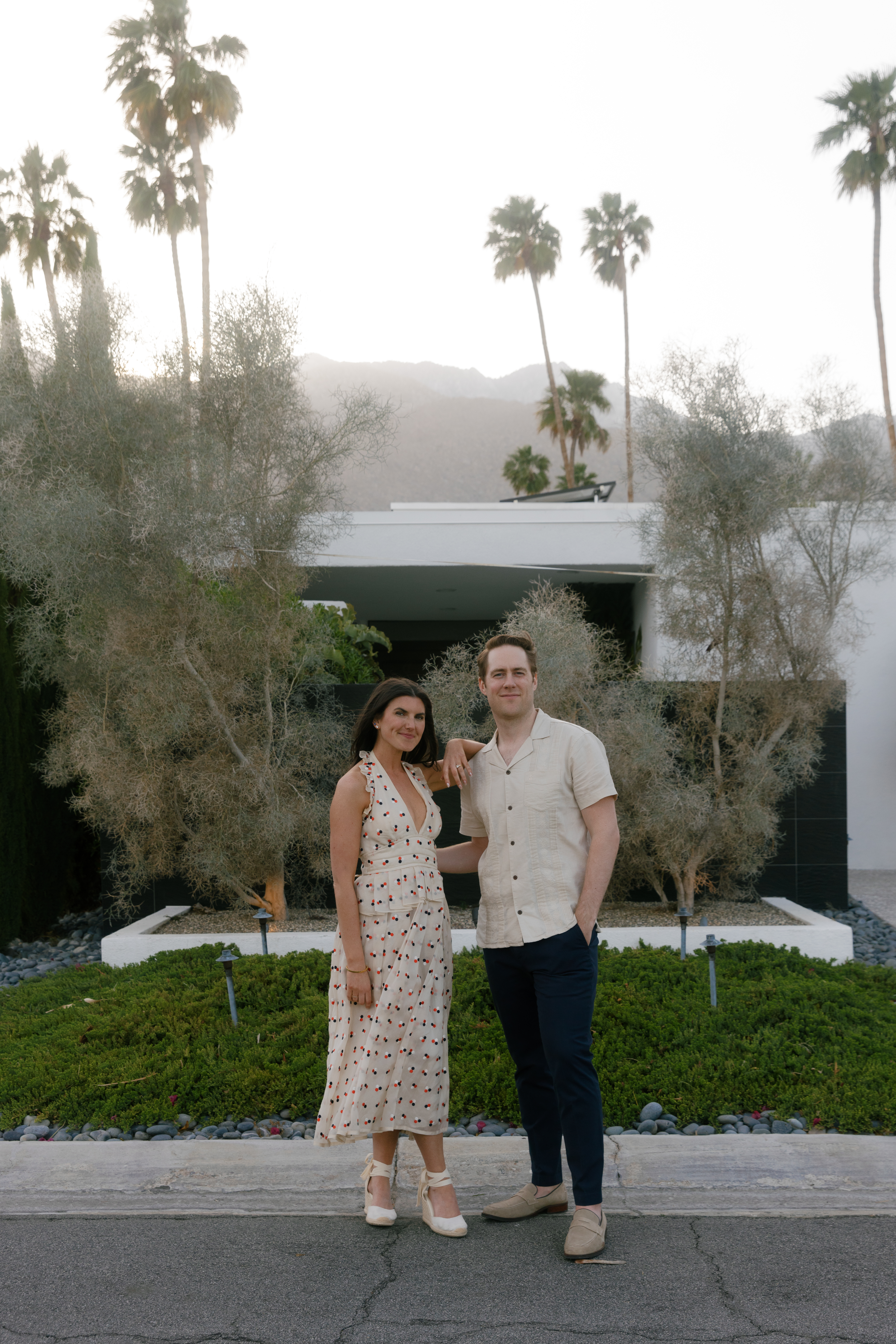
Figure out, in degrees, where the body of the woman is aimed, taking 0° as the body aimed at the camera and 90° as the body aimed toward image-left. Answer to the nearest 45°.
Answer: approximately 315°

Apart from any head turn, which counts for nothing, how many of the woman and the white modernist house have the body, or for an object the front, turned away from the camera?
0

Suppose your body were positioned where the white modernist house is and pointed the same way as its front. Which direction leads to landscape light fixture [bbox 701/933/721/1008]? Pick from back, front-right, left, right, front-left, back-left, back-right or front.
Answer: front

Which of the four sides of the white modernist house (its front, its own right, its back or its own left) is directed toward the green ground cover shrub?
front

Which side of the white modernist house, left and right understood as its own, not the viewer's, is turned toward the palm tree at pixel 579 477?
back

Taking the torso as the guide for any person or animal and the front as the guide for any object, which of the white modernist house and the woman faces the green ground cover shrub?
the white modernist house

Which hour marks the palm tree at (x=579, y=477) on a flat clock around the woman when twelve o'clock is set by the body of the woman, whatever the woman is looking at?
The palm tree is roughly at 8 o'clock from the woman.

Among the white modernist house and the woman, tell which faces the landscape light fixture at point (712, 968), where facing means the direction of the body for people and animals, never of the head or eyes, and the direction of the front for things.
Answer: the white modernist house

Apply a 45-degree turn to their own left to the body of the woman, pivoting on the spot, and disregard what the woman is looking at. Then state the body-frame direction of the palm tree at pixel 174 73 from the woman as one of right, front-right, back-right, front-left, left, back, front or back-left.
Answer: left

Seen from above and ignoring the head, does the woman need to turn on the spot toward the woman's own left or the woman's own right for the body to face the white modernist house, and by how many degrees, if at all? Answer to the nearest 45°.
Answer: approximately 135° to the woman's own left

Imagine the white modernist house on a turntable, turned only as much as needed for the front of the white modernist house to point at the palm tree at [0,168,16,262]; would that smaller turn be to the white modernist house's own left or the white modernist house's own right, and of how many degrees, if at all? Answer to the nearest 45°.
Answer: approximately 135° to the white modernist house's own right

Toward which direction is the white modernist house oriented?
toward the camera
